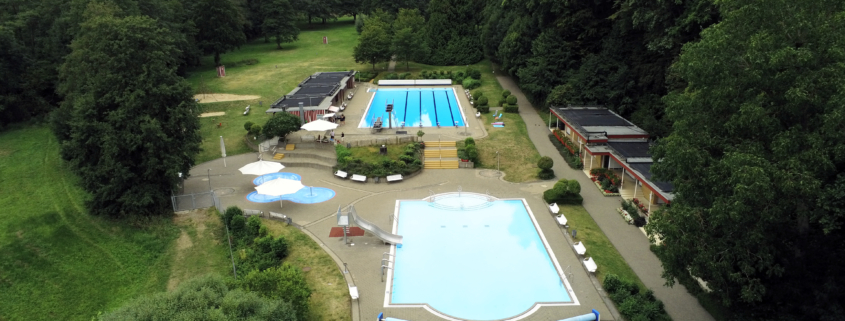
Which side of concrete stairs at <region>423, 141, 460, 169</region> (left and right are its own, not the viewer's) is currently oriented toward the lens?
front

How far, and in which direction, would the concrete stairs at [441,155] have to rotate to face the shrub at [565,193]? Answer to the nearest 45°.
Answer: approximately 45° to its left

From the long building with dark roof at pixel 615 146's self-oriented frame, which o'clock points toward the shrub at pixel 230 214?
The shrub is roughly at 12 o'clock from the long building with dark roof.

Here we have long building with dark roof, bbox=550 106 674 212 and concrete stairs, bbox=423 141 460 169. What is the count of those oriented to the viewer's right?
0

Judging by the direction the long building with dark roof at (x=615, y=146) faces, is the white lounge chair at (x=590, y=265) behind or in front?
in front

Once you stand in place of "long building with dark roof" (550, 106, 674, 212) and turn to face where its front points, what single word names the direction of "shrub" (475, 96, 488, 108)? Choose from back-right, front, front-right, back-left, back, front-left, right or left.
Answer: right

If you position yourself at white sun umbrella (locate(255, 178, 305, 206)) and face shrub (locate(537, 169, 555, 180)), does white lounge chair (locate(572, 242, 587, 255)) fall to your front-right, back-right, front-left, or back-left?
front-right

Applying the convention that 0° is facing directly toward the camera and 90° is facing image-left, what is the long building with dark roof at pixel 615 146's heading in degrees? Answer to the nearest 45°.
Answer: approximately 45°

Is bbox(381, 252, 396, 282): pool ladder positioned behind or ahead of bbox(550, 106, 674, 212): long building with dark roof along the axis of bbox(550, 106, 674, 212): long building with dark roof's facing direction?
ahead

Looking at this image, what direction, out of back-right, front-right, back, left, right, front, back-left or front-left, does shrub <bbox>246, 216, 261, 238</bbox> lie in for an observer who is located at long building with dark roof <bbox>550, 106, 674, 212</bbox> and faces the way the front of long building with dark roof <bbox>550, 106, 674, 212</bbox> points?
front

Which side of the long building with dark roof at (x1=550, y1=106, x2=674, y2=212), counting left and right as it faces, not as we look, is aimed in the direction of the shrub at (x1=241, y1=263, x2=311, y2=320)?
front

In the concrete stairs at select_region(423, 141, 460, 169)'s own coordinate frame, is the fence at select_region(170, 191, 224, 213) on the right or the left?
on its right

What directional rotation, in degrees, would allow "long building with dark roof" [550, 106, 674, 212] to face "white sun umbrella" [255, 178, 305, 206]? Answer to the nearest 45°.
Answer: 0° — it already faces it

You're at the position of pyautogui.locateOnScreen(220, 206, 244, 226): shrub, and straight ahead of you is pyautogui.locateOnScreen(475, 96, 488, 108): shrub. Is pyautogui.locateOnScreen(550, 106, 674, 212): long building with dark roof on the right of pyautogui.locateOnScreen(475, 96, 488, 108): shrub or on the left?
right

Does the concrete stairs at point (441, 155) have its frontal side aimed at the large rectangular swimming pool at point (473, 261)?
yes

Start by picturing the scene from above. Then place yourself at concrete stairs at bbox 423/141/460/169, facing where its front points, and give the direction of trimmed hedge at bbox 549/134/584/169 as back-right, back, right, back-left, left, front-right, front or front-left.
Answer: left

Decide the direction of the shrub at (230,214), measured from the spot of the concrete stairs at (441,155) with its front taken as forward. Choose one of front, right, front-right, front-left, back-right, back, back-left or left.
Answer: front-right

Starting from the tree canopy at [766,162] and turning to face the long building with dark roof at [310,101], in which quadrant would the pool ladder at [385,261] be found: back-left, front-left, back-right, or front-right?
front-left
